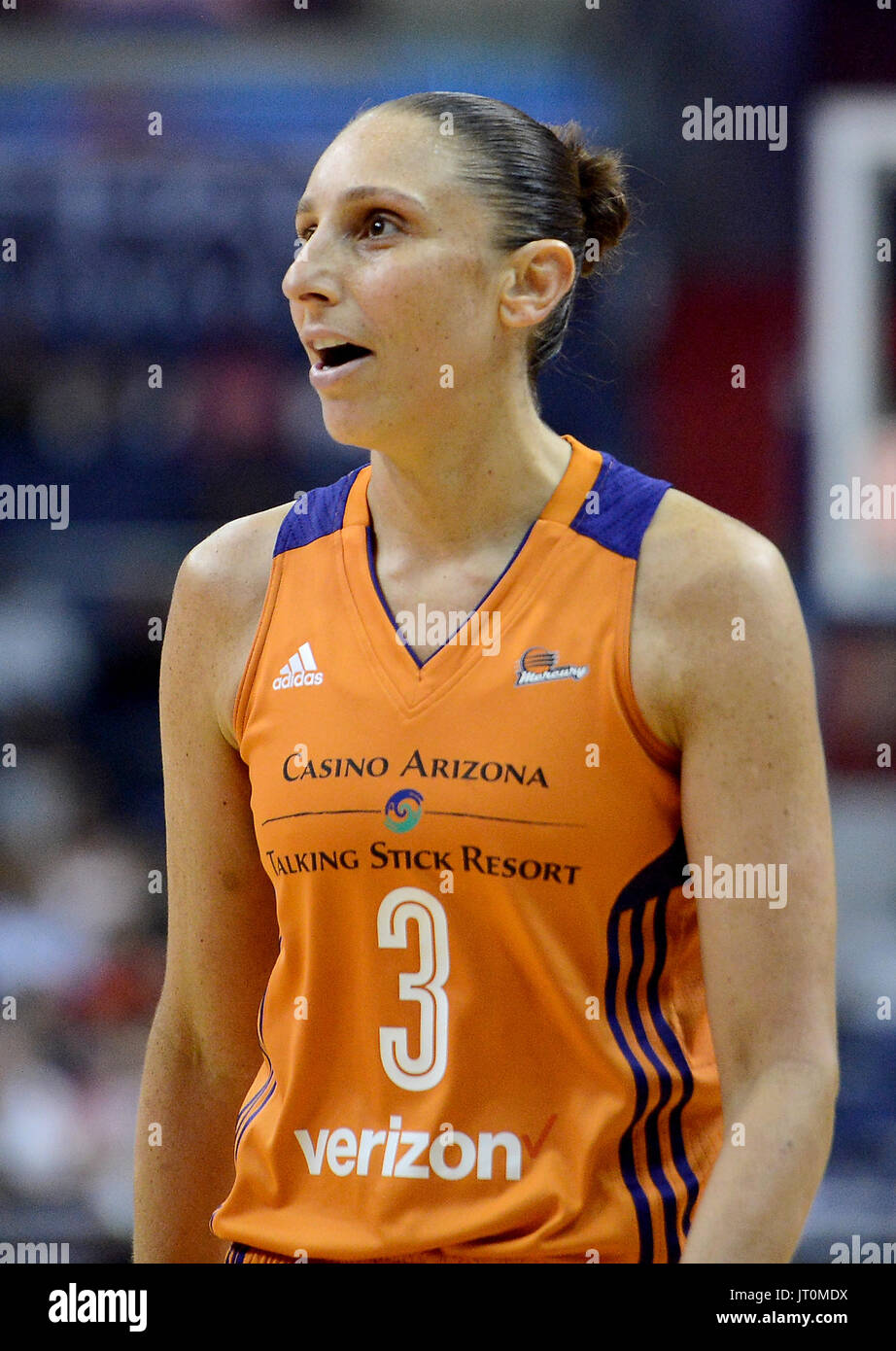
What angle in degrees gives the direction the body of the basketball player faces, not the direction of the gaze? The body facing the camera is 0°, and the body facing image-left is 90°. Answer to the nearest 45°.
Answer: approximately 45°
